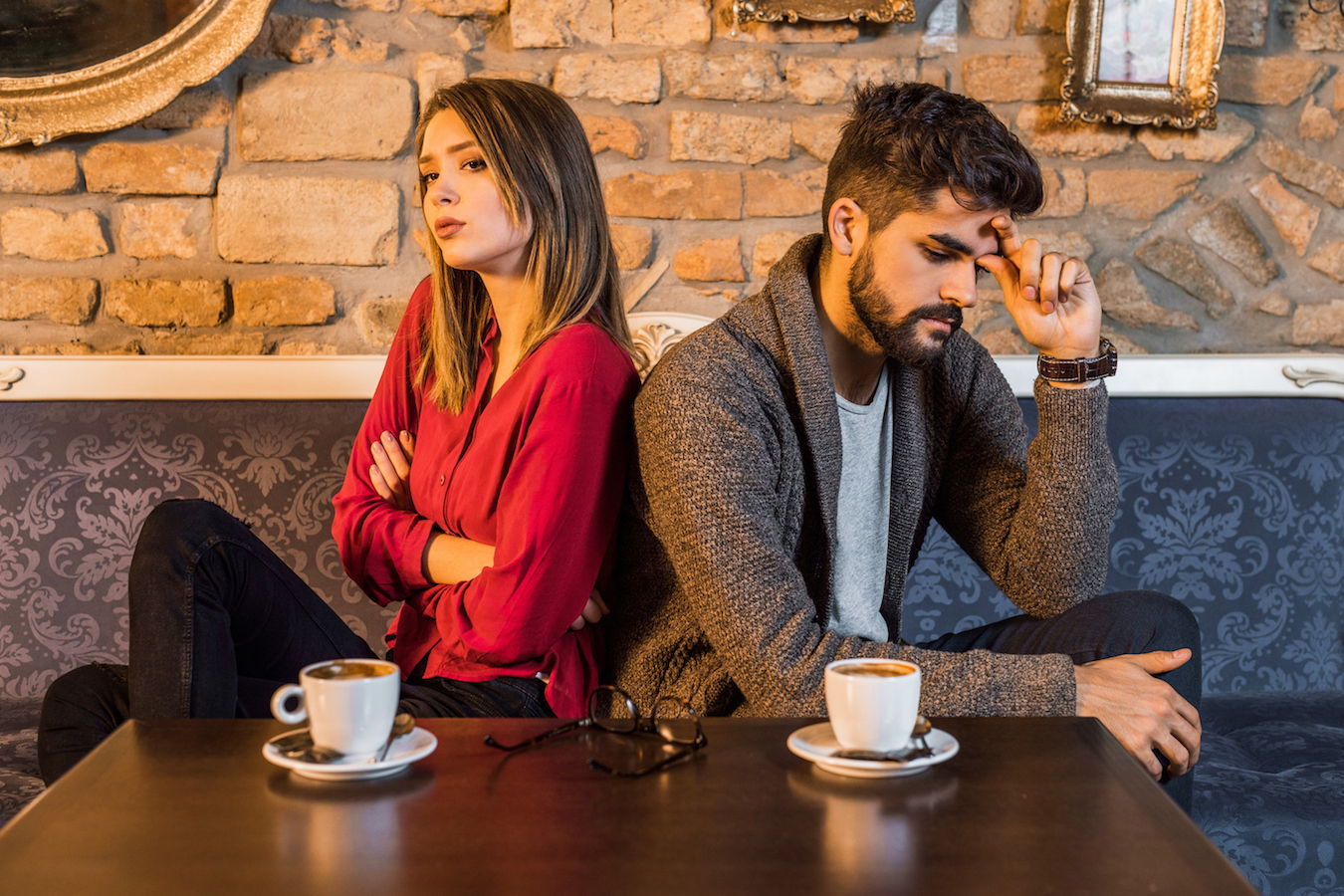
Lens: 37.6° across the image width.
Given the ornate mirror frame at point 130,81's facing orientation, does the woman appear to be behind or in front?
in front

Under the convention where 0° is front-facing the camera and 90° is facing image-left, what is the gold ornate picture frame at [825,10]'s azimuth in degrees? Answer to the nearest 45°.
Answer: approximately 0°

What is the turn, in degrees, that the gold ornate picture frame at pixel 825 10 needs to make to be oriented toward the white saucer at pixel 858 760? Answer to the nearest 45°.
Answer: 0° — it already faces it

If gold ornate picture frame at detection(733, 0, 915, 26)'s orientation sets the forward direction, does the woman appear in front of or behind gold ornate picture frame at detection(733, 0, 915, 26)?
in front

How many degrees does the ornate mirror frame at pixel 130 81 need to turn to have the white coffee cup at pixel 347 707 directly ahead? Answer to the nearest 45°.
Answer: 0° — it already faces it

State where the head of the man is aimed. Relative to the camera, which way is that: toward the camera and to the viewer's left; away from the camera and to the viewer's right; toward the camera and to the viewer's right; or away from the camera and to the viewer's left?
toward the camera and to the viewer's right

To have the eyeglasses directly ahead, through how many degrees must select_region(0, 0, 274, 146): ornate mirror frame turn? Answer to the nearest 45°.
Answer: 0° — it already faces it
